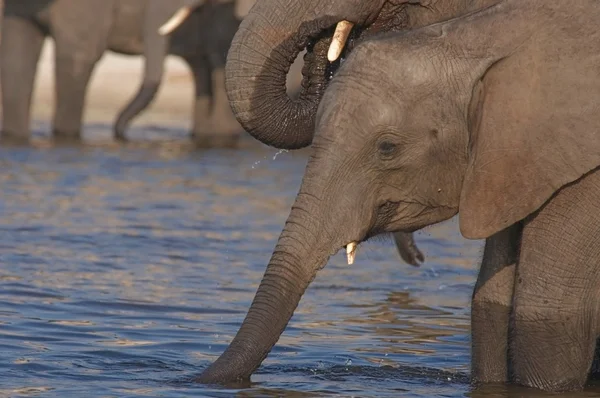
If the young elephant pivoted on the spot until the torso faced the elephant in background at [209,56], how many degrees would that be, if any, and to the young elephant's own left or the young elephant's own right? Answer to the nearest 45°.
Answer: approximately 90° to the young elephant's own right

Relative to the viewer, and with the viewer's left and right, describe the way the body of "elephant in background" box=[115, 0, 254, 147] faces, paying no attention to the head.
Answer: facing to the left of the viewer

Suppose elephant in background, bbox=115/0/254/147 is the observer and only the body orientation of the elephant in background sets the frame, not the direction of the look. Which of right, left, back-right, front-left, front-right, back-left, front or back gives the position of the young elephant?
left

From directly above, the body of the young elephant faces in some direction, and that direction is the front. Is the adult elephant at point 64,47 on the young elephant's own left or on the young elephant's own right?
on the young elephant's own right

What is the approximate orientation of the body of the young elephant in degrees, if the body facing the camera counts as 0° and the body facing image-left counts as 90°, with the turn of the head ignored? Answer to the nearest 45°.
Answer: approximately 90°

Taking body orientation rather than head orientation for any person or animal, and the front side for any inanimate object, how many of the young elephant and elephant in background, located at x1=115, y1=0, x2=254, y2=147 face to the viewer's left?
2
